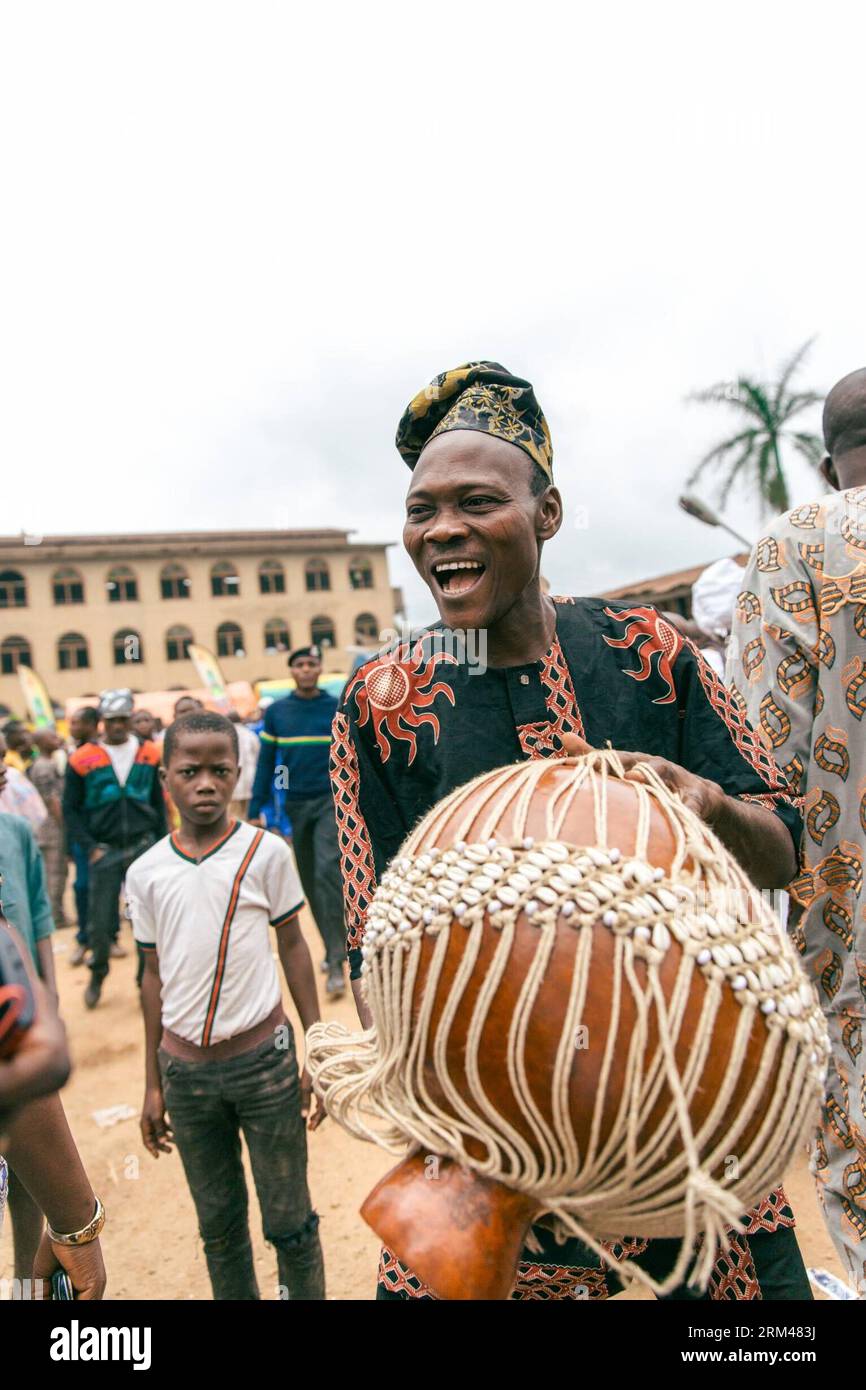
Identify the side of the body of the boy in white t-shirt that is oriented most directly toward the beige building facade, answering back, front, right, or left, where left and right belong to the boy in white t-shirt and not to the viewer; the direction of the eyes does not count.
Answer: back

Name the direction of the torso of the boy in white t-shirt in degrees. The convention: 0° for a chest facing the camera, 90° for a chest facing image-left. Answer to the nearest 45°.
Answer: approximately 0°

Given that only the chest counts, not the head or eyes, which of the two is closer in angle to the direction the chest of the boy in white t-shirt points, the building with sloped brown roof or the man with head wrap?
the man with head wrap

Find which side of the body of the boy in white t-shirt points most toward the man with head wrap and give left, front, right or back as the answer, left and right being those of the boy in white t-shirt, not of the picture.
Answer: front

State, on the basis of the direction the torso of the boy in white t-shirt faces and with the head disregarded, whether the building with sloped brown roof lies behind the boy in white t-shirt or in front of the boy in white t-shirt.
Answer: behind

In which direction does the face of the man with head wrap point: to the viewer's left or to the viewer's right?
to the viewer's left
